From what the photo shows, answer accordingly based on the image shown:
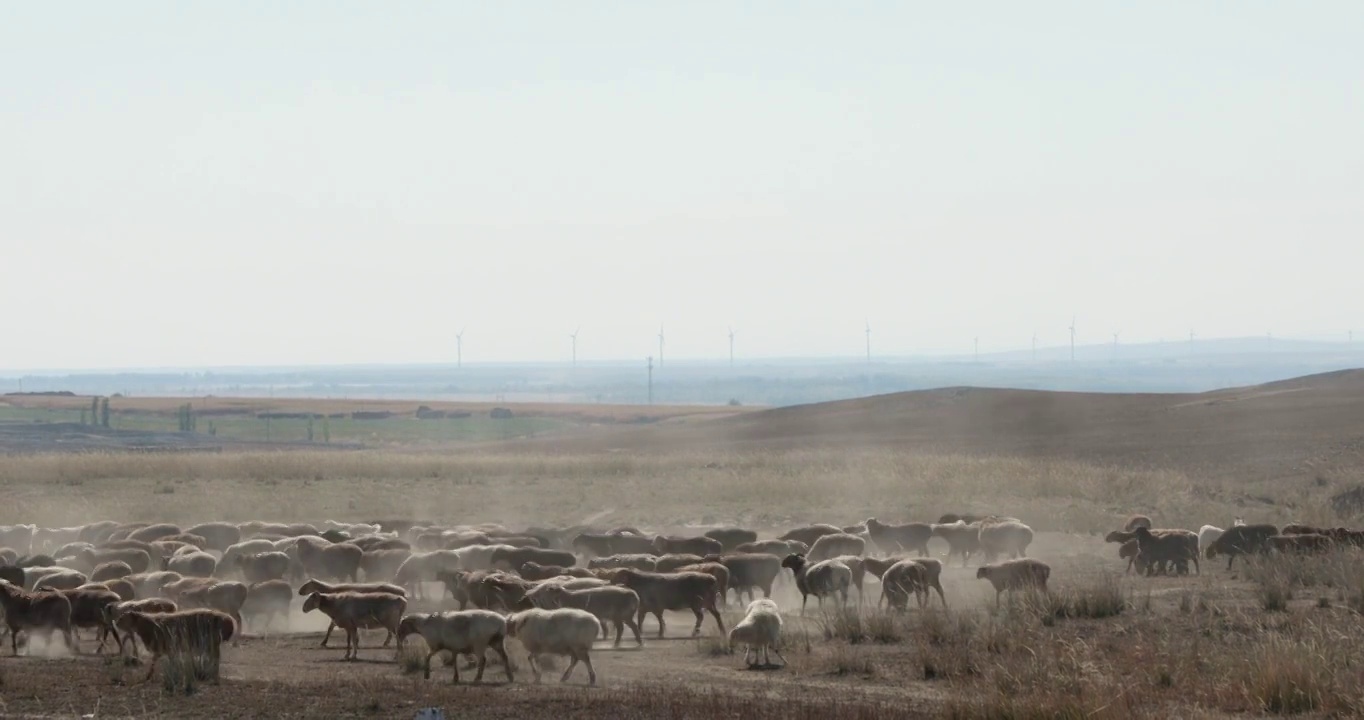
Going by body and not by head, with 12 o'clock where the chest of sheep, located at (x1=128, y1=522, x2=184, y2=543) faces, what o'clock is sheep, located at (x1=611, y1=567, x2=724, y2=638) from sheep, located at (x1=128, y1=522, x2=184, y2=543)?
sheep, located at (x1=611, y1=567, x2=724, y2=638) is roughly at 8 o'clock from sheep, located at (x1=128, y1=522, x2=184, y2=543).

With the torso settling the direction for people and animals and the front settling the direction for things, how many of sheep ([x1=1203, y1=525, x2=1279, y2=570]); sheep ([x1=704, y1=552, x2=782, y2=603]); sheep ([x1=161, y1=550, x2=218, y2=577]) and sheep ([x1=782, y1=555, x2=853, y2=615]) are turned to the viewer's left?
4

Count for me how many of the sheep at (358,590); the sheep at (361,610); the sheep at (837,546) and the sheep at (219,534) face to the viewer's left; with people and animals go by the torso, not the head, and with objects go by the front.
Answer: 4

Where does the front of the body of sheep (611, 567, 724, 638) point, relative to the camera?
to the viewer's left

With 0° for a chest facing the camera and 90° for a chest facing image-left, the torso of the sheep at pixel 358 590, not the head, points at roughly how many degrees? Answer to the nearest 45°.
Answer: approximately 90°

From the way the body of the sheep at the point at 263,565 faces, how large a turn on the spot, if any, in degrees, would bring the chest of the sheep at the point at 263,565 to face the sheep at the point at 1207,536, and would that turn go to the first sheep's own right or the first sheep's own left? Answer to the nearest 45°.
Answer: approximately 180°

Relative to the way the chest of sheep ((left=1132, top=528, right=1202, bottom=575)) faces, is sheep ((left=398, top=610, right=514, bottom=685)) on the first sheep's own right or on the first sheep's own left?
on the first sheep's own left

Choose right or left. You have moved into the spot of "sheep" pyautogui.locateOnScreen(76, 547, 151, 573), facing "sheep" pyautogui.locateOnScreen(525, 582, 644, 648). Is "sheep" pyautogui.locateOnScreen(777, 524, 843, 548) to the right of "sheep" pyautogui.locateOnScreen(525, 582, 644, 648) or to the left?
left

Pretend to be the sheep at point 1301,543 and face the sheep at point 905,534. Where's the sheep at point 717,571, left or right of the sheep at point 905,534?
left

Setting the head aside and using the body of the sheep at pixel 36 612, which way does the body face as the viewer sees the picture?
to the viewer's left

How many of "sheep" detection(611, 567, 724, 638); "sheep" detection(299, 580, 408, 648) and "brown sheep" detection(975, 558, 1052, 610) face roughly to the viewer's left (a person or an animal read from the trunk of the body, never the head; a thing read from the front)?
3

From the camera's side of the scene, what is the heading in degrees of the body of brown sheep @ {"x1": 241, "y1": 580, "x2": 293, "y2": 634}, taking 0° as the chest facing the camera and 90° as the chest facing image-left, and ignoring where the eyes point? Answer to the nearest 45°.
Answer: approximately 90°

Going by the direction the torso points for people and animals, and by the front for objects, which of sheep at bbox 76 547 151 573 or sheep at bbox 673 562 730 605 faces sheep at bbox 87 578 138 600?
sheep at bbox 673 562 730 605

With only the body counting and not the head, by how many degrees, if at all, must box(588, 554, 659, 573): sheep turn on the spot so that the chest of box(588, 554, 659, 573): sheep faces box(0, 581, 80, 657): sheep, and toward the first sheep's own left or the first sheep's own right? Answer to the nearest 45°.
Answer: approximately 45° to the first sheep's own left

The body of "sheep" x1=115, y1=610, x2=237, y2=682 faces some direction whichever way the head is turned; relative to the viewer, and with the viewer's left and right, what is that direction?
facing to the left of the viewer

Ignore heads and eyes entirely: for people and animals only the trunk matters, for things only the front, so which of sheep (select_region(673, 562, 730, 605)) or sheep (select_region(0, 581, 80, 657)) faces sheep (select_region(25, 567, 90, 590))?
sheep (select_region(673, 562, 730, 605))

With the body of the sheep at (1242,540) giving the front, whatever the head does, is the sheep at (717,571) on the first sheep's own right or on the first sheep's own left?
on the first sheep's own left

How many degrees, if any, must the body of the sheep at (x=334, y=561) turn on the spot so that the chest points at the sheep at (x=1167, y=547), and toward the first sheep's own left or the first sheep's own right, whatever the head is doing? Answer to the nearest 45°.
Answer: approximately 180°

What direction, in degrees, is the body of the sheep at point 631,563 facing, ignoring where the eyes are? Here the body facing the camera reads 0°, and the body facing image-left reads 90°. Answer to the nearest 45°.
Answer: approximately 90°

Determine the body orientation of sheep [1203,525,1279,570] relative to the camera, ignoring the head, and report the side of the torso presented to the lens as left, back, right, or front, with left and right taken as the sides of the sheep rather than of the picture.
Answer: left

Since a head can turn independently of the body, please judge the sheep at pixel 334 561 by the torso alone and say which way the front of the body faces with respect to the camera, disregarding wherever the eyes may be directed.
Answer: to the viewer's left
